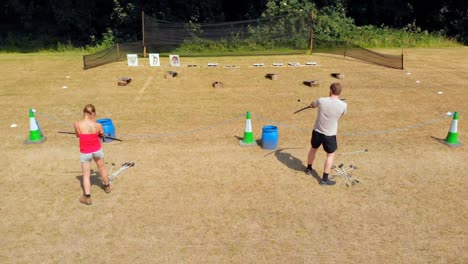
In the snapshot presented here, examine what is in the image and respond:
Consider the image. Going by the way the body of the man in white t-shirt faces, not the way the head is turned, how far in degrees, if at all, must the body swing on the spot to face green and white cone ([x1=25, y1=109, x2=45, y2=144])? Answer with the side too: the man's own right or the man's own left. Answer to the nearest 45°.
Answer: approximately 90° to the man's own left

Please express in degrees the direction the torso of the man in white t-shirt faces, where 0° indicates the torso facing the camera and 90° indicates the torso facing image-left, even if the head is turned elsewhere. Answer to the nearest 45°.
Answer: approximately 180°

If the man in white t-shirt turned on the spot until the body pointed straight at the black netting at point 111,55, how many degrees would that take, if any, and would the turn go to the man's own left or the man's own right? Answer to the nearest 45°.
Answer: approximately 45° to the man's own left

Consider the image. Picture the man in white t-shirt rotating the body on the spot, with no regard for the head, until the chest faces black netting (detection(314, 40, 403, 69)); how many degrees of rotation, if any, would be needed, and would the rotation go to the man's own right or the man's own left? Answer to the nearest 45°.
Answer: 0° — they already face it

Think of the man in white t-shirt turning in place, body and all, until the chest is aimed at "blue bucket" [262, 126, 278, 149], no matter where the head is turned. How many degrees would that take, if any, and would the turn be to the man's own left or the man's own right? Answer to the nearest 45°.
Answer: approximately 45° to the man's own left
